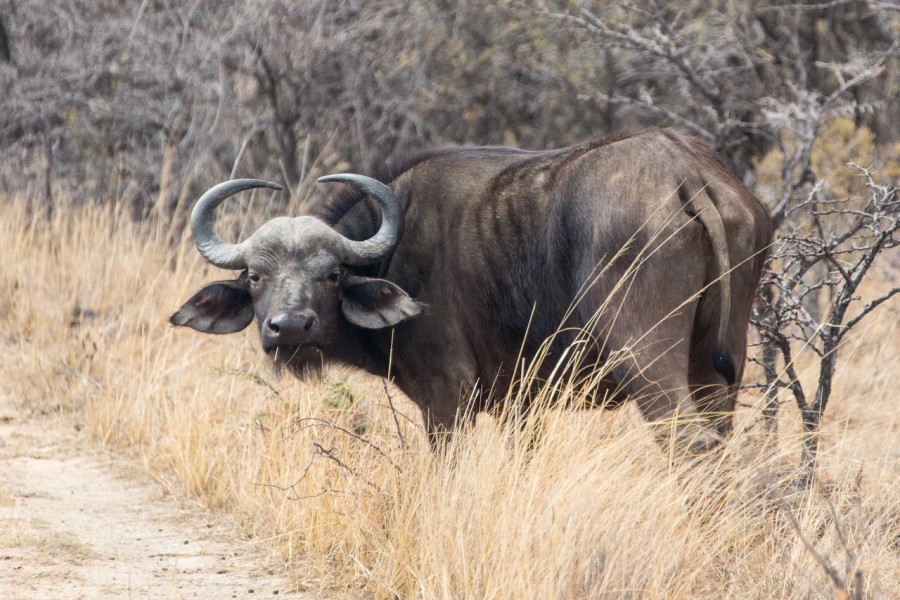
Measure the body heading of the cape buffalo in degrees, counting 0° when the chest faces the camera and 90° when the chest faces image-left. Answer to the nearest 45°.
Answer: approximately 135°
